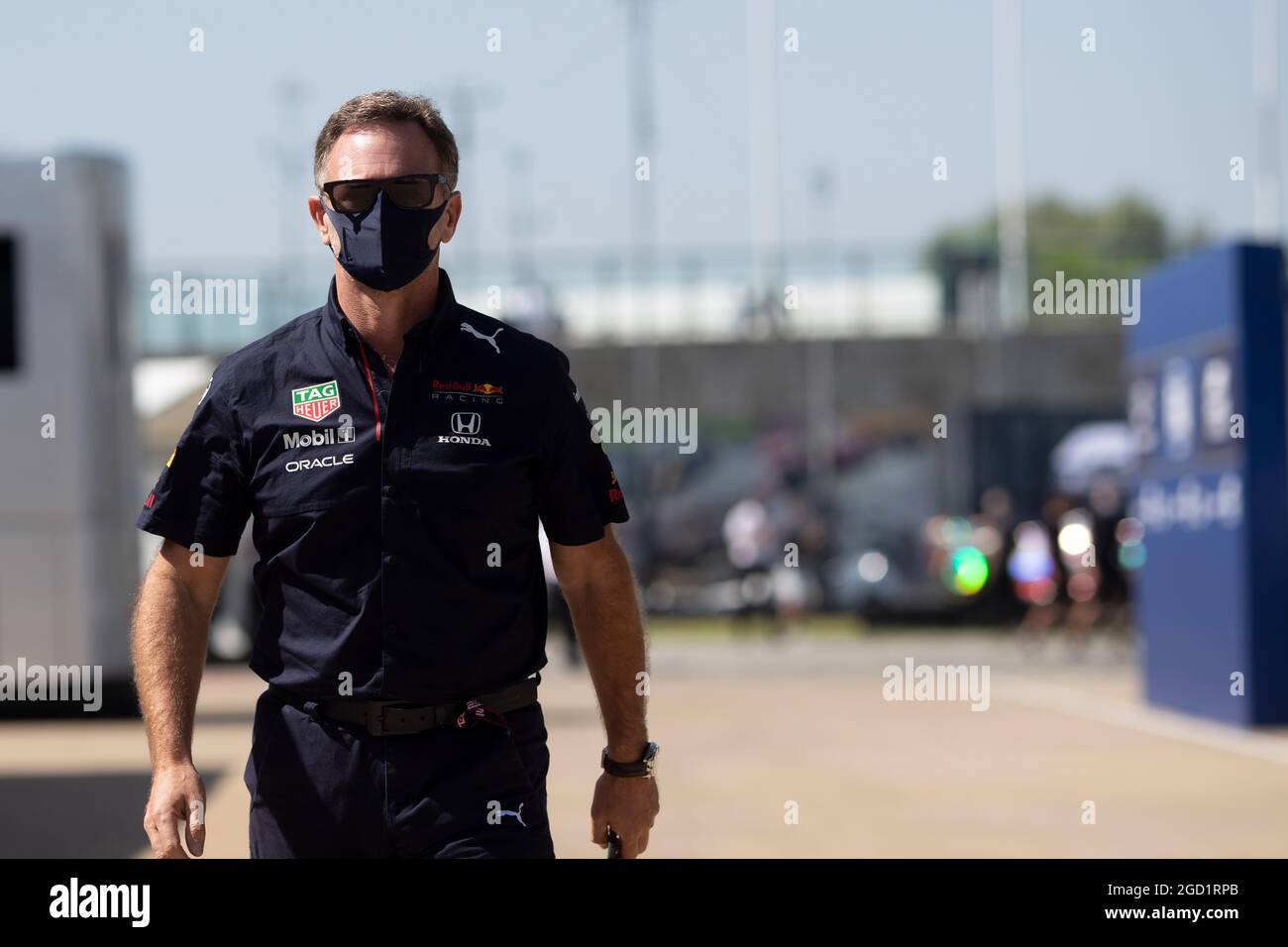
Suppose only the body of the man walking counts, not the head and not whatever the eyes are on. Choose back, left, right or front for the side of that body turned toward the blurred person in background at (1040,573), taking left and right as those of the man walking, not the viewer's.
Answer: back

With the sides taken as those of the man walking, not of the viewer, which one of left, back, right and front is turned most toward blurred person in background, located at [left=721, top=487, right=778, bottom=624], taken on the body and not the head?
back

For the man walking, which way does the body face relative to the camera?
toward the camera
